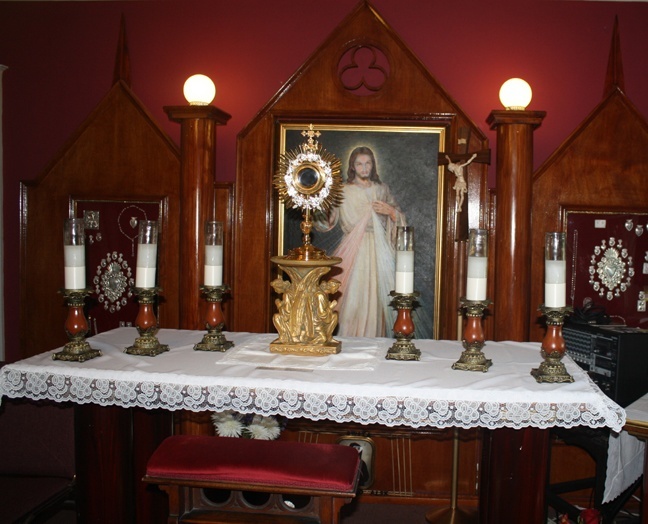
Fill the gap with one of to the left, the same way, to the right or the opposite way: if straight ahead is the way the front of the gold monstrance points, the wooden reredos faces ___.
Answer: the same way

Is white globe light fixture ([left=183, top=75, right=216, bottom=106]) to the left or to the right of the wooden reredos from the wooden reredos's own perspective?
on its right

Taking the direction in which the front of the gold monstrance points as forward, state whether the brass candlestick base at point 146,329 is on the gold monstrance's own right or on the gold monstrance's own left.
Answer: on the gold monstrance's own right

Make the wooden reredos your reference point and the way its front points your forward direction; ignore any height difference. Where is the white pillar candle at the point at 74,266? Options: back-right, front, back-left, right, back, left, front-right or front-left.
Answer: front-right

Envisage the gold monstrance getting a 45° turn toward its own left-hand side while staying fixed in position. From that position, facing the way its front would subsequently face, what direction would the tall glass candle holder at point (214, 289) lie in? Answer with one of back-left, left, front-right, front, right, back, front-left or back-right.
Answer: back-right

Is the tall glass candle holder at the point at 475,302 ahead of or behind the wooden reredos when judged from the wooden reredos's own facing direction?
ahead

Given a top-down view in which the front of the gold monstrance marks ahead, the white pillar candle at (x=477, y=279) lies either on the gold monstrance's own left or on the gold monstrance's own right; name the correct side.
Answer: on the gold monstrance's own left

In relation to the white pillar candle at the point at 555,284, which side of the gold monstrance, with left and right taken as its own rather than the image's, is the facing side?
left

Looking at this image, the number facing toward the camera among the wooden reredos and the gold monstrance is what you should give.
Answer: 2

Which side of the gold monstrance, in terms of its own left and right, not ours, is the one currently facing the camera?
front

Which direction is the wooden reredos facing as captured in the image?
toward the camera

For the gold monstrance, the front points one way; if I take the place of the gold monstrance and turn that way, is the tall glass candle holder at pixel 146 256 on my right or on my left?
on my right

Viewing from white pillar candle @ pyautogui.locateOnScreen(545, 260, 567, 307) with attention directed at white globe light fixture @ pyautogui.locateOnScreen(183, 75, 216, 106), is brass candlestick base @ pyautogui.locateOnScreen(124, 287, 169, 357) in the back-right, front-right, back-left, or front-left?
front-left

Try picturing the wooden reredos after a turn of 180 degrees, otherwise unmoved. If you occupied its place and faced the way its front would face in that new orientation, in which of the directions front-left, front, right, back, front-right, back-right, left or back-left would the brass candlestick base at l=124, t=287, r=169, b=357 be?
back-left
